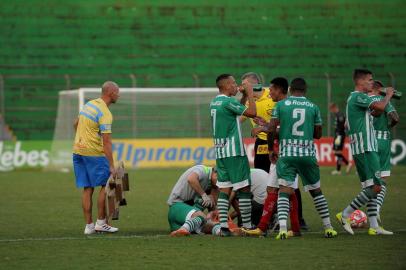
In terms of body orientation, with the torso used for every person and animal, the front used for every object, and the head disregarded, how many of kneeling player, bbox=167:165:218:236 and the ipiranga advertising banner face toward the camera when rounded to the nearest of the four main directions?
1

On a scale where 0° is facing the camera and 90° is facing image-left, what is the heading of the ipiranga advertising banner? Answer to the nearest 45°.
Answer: approximately 0°

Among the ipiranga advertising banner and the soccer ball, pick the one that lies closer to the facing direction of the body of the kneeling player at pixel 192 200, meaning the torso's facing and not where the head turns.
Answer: the soccer ball

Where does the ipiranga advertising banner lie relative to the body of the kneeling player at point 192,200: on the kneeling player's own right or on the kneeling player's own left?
on the kneeling player's own left

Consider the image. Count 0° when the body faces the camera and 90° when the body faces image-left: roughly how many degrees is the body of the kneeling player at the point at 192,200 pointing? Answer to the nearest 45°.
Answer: approximately 270°

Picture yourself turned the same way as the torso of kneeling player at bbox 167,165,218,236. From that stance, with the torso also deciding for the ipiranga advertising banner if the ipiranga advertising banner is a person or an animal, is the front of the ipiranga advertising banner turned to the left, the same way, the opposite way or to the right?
to the right

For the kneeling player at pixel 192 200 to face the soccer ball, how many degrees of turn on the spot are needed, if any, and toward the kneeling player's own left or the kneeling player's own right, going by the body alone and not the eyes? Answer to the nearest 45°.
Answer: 0° — they already face it
